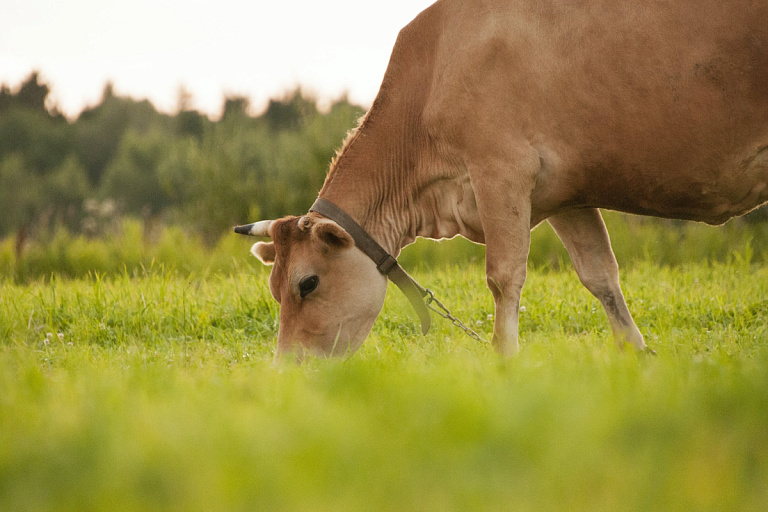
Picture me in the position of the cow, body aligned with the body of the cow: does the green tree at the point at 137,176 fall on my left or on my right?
on my right

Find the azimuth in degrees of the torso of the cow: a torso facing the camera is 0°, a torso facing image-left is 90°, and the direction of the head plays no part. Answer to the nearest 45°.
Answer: approximately 90°
